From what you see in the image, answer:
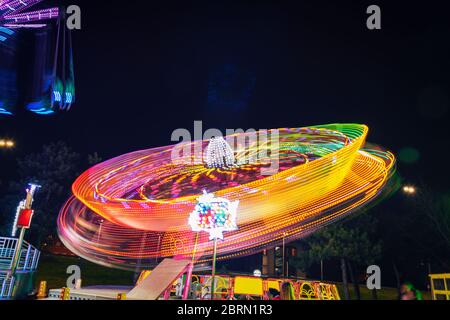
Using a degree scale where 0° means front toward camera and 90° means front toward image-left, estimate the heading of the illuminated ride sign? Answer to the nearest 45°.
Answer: approximately 0°

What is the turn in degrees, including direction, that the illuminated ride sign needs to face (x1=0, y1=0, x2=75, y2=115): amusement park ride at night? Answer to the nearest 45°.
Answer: approximately 135° to its right

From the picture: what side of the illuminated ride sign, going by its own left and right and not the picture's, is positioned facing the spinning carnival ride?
back

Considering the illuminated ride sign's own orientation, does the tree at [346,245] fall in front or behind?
behind

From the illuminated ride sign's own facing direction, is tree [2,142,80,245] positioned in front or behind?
behind
